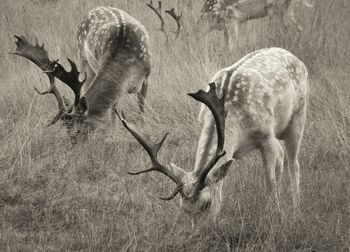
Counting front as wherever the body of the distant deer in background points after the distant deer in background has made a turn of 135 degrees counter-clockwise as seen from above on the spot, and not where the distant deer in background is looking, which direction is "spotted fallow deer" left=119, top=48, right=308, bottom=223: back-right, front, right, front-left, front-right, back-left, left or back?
front-right

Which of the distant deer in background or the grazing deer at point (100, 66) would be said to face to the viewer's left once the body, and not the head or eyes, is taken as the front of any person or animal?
the distant deer in background

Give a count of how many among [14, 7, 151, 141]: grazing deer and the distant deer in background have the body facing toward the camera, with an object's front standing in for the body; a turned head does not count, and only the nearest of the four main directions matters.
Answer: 1

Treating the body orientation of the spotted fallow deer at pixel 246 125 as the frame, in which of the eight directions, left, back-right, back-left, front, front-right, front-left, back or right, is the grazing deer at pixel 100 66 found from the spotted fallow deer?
right

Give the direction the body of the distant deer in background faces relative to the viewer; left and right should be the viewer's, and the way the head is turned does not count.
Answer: facing to the left of the viewer

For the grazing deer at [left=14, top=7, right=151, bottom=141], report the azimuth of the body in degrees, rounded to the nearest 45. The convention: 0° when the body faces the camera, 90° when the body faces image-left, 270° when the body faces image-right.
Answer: approximately 0°

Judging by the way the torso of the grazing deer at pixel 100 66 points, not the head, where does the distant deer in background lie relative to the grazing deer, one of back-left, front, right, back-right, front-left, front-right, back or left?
back-left
